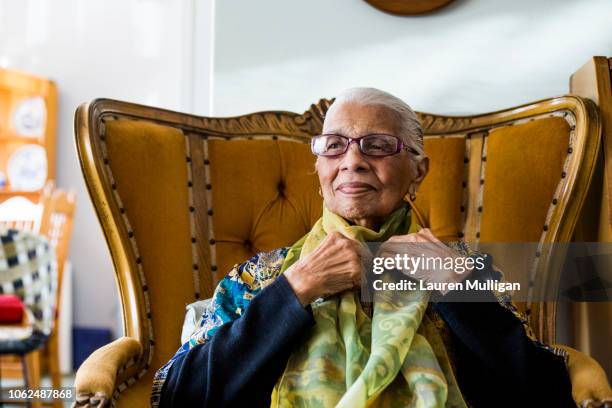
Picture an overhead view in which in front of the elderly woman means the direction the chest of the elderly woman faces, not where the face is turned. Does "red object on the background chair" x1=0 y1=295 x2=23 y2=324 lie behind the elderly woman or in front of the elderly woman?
behind

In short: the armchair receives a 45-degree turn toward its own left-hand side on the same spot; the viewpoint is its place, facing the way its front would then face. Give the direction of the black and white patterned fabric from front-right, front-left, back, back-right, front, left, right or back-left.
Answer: back

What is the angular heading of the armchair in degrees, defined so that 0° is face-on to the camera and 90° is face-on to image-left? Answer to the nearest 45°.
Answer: approximately 0°

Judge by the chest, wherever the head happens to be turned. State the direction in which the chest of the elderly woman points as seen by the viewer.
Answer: toward the camera

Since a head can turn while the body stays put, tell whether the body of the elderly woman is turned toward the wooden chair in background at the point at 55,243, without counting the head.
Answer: no

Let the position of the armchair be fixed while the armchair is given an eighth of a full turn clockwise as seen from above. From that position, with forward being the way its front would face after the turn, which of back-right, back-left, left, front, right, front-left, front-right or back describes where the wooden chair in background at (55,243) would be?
right

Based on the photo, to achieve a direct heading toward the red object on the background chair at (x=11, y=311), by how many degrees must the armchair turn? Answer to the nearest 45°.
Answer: approximately 135° to its right

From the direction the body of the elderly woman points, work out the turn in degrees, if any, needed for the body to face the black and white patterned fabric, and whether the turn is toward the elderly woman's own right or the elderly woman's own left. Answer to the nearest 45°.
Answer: approximately 135° to the elderly woman's own right
